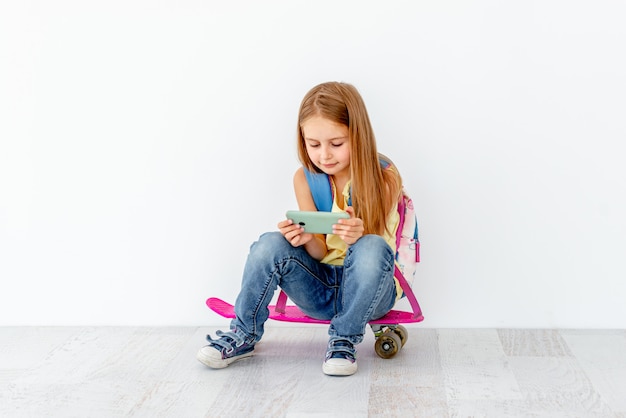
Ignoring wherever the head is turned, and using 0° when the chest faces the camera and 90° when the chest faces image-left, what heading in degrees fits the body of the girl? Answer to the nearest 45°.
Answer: approximately 45°
